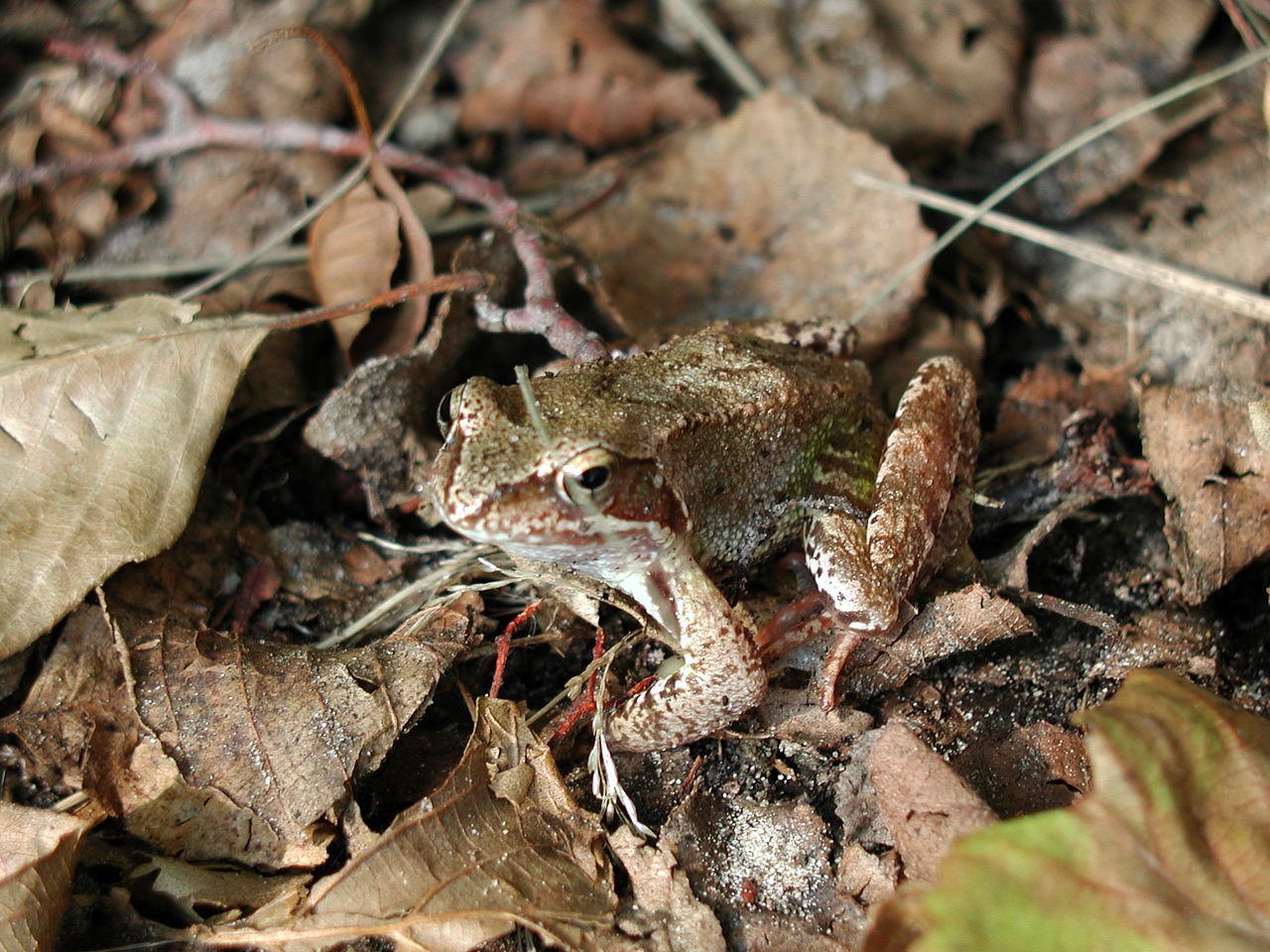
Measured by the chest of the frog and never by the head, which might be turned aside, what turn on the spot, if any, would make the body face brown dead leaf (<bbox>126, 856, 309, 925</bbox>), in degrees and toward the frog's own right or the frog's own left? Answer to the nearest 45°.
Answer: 0° — it already faces it

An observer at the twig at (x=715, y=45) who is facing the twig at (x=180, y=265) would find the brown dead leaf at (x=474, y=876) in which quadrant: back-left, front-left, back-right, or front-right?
front-left

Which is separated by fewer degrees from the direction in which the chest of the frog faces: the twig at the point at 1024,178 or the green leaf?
the green leaf

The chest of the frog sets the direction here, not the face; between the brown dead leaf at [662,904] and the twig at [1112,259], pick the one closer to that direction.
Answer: the brown dead leaf

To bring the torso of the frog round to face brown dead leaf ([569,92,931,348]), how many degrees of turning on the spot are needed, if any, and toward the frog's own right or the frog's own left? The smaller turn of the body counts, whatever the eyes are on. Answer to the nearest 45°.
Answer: approximately 135° to the frog's own right

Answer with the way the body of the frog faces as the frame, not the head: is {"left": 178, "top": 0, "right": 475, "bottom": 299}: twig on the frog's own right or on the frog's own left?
on the frog's own right

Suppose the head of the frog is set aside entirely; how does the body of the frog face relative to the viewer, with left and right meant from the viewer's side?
facing the viewer and to the left of the viewer

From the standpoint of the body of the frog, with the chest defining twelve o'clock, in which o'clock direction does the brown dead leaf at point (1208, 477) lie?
The brown dead leaf is roughly at 7 o'clock from the frog.

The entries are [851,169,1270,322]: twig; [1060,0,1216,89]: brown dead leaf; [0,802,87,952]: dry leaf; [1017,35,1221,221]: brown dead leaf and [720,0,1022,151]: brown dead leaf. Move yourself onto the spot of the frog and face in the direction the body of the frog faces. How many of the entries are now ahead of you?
1

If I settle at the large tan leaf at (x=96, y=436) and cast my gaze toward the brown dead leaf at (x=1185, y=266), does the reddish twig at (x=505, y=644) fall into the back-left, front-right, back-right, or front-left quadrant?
front-right

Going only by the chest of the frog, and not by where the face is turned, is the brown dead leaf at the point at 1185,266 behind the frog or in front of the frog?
behind

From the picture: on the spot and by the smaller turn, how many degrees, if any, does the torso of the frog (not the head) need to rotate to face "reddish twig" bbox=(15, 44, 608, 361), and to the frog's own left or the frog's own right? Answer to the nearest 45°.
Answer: approximately 90° to the frog's own right

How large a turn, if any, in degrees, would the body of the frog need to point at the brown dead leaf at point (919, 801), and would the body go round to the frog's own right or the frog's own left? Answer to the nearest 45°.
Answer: approximately 90° to the frog's own left

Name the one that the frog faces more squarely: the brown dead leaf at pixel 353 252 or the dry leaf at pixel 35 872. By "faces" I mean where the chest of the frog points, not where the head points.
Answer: the dry leaf

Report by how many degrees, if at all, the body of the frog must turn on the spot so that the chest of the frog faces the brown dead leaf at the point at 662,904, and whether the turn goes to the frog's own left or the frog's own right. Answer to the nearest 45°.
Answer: approximately 45° to the frog's own left
